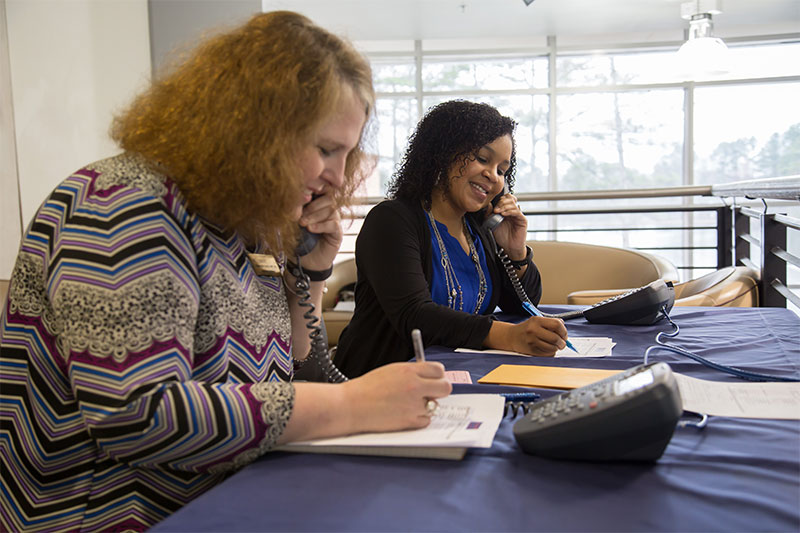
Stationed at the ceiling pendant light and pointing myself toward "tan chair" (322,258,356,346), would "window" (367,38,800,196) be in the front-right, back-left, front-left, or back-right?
back-right

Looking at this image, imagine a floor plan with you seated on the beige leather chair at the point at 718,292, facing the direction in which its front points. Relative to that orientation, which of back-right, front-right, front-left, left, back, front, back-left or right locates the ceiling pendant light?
back-right

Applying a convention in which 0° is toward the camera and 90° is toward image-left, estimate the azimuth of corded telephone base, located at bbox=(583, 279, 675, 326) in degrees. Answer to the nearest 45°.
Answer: approximately 90°

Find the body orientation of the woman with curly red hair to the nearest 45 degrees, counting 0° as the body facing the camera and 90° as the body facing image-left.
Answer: approximately 270°

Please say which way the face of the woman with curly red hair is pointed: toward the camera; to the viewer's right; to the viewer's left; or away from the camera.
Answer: to the viewer's right
